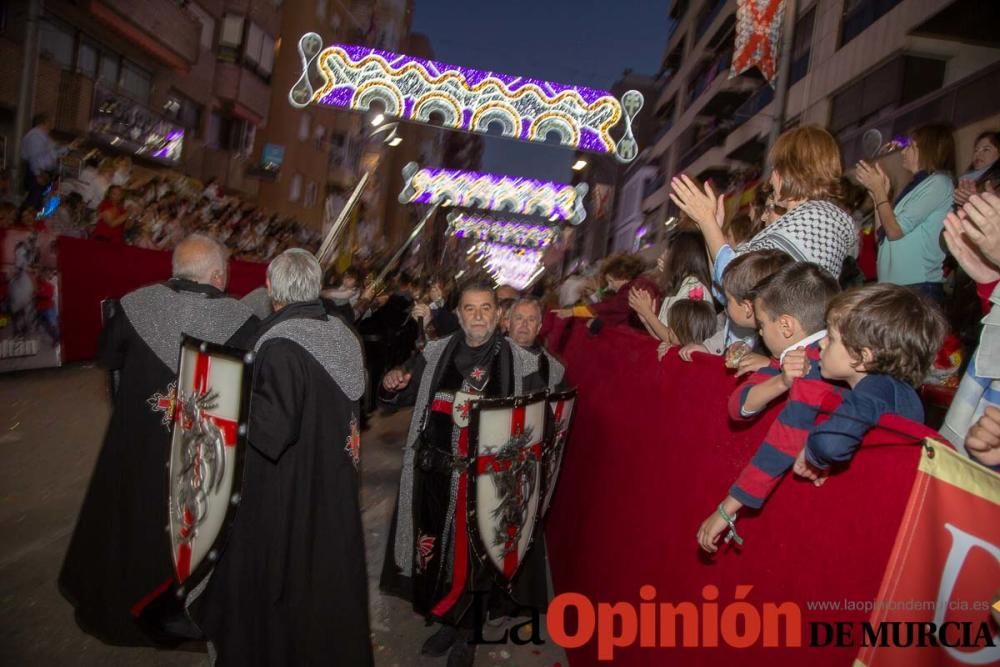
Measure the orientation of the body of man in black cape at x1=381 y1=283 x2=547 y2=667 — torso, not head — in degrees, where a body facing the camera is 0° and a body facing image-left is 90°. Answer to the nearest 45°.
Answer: approximately 0°

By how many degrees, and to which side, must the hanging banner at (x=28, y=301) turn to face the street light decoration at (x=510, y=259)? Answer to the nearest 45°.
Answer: approximately 90° to its left

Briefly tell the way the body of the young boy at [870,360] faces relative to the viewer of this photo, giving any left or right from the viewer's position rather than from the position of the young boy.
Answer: facing to the left of the viewer

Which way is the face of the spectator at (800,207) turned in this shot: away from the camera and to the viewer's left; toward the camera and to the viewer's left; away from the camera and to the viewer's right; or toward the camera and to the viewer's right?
away from the camera and to the viewer's left

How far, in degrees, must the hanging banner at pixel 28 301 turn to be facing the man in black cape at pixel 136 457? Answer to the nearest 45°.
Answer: approximately 45° to its right

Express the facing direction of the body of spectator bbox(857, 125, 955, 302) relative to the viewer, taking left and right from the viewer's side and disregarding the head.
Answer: facing to the left of the viewer

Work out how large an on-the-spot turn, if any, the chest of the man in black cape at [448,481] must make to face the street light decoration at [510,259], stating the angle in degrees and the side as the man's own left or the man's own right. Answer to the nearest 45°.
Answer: approximately 180°

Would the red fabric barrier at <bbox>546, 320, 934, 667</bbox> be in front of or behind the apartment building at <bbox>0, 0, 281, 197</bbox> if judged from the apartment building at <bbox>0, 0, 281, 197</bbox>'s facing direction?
in front

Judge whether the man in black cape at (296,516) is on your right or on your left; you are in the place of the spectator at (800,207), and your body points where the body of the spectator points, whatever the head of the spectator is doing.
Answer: on your left

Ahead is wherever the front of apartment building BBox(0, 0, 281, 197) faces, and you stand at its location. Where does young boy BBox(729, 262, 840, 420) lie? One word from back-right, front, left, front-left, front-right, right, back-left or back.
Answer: front-right

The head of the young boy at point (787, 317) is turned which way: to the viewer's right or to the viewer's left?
to the viewer's left
